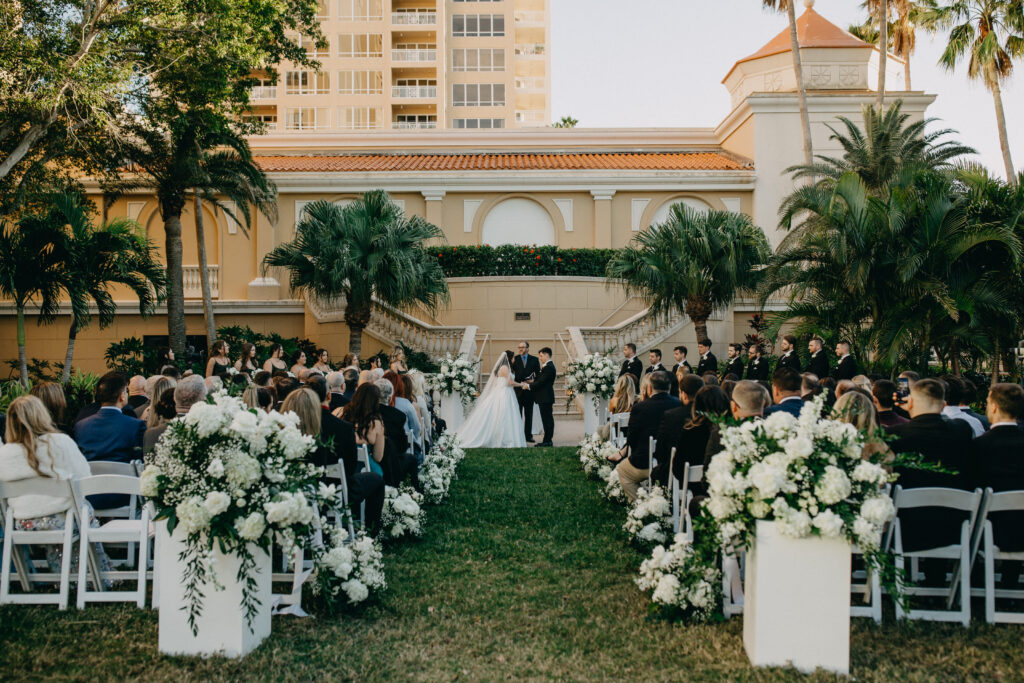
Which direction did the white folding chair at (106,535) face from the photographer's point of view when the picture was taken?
facing away from the viewer

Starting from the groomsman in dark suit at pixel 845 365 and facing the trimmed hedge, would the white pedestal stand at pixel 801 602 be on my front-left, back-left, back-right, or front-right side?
back-left

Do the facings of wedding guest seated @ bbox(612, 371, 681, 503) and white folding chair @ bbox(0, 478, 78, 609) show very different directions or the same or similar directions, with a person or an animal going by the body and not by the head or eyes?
same or similar directions

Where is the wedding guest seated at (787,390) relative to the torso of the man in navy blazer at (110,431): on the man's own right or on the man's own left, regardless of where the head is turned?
on the man's own right

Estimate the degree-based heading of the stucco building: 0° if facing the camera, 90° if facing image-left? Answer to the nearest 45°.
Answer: approximately 0°

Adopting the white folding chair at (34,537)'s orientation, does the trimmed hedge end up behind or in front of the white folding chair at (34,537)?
in front

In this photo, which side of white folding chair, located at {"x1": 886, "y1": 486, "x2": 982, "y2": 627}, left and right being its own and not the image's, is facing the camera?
back

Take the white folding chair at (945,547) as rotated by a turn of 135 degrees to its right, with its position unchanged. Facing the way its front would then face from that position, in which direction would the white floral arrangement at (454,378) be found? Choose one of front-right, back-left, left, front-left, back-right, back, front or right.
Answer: back

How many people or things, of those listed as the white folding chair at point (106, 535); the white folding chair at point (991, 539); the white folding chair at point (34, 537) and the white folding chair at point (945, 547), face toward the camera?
0

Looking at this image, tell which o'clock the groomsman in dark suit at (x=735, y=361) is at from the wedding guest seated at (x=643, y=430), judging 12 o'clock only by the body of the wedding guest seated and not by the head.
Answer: The groomsman in dark suit is roughly at 2 o'clock from the wedding guest seated.

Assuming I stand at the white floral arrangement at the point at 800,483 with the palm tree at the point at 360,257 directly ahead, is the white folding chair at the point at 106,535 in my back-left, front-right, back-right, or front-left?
front-left

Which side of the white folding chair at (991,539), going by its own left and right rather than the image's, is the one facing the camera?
back
